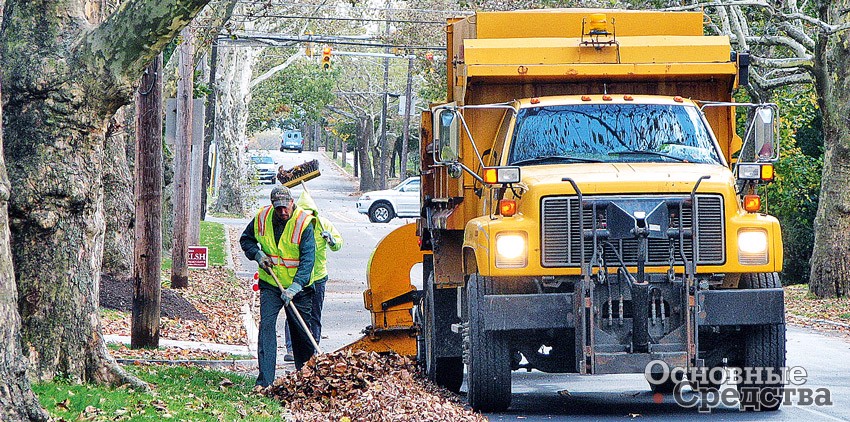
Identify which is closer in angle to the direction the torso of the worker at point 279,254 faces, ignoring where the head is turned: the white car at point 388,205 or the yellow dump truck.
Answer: the yellow dump truck

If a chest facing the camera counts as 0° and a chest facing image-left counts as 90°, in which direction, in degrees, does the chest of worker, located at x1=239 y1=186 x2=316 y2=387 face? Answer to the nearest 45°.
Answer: approximately 0°

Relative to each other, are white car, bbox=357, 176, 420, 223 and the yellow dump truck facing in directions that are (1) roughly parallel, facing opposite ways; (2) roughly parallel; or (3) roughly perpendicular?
roughly perpendicular

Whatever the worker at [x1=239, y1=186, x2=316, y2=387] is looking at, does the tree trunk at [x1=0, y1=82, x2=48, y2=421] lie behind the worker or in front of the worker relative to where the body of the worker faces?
in front

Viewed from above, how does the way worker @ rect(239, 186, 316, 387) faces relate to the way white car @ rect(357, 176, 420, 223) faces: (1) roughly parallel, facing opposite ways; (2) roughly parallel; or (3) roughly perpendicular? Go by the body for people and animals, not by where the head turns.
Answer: roughly perpendicular

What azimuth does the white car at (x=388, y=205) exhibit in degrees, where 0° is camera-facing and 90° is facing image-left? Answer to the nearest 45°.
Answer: approximately 90°

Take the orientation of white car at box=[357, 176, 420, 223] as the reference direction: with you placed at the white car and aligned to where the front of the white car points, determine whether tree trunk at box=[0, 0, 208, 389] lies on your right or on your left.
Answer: on your left

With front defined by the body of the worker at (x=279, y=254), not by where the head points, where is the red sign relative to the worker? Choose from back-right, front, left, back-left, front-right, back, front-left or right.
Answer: back
